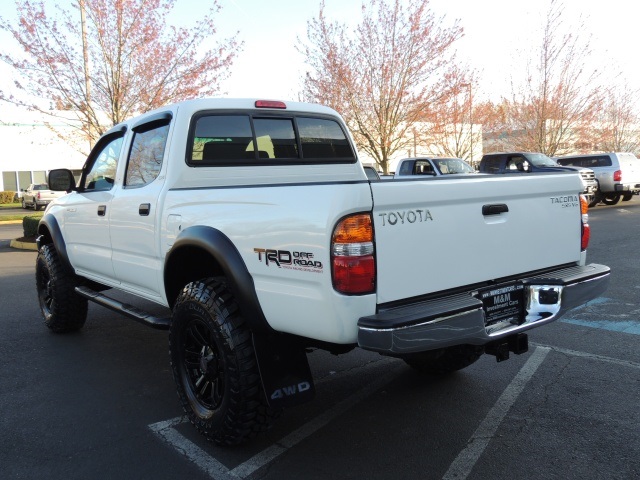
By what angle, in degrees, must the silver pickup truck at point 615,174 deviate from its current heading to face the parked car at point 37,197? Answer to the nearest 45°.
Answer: approximately 45° to its left

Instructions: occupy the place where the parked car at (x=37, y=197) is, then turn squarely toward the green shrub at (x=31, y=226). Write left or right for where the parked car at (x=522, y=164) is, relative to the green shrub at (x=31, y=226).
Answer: left

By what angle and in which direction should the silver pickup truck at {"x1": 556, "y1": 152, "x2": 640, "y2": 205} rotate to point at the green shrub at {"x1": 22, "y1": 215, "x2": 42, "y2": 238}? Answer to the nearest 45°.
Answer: approximately 90° to its left

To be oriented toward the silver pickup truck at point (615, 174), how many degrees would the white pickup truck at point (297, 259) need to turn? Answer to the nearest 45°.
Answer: approximately 90° to its right

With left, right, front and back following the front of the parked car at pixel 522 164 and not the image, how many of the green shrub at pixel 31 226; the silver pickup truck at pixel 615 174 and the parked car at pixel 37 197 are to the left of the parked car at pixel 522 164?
1

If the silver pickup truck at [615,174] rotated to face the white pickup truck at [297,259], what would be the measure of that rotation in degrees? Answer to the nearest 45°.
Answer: approximately 135° to its left

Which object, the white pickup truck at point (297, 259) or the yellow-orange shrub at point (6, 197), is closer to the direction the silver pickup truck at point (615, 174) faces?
the yellow-orange shrub

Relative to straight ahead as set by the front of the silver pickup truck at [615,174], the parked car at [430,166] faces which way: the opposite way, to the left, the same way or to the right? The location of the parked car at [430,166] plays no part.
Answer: the opposite way

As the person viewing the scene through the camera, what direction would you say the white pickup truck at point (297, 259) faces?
facing away from the viewer and to the left of the viewer

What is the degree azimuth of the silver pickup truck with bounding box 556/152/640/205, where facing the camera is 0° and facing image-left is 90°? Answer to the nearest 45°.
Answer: approximately 135°
